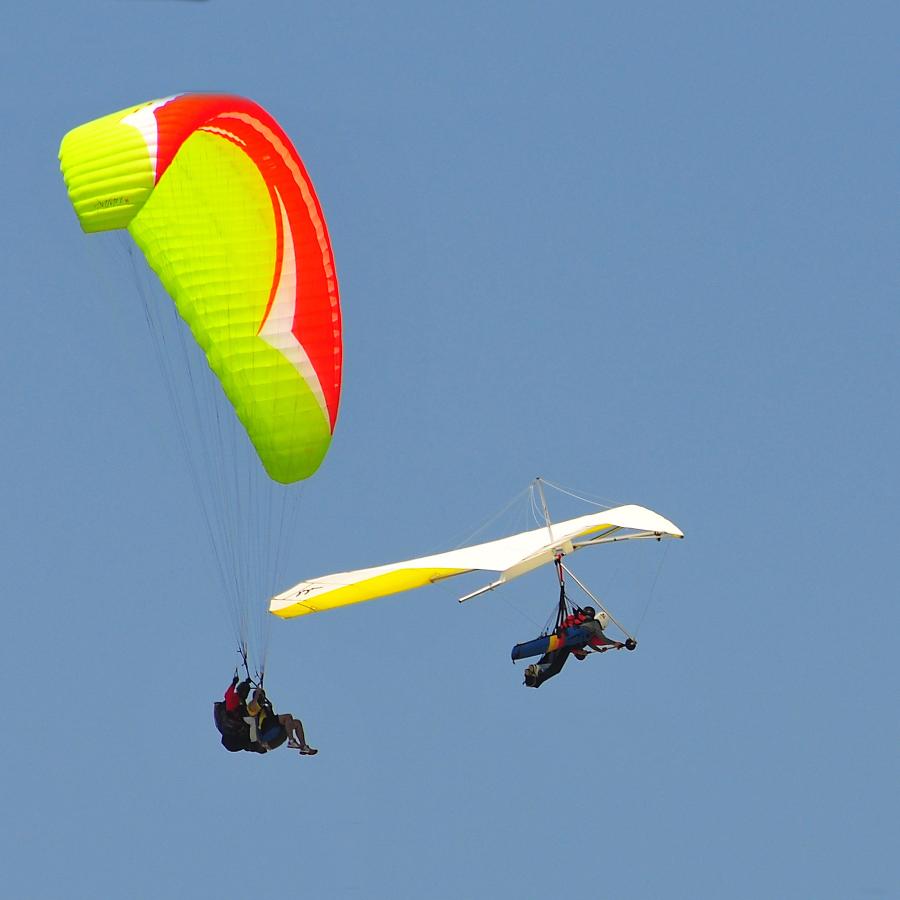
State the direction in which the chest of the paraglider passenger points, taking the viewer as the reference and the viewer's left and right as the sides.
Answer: facing to the right of the viewer
